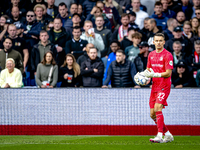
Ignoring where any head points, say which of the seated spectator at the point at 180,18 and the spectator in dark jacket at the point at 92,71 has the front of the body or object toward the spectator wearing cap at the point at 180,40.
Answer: the seated spectator

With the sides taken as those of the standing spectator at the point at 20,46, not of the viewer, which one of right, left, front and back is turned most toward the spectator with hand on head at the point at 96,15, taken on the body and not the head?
left

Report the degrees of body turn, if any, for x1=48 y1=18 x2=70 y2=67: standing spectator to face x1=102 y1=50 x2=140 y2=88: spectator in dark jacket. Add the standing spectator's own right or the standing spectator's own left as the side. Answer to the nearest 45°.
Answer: approximately 45° to the standing spectator's own left

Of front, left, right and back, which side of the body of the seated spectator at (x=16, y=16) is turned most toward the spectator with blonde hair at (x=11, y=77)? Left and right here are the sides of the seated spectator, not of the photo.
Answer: front

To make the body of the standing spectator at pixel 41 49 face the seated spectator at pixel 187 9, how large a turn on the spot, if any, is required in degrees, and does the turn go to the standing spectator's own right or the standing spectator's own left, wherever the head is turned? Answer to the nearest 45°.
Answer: approximately 90° to the standing spectator's own left

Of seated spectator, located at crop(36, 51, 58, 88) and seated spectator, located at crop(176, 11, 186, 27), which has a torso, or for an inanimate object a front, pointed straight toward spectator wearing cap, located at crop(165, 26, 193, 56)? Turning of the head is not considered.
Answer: seated spectator, located at crop(176, 11, 186, 27)

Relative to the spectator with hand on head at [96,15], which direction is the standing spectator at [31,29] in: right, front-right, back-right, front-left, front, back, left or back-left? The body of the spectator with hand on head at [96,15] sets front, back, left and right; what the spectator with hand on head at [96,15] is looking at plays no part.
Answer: right

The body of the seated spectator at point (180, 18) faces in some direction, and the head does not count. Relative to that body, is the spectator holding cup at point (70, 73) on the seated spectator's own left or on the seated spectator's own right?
on the seated spectator's own right

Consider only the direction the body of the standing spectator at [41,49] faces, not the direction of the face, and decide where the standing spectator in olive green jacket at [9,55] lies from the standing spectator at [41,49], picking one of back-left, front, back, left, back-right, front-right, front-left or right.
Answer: right
